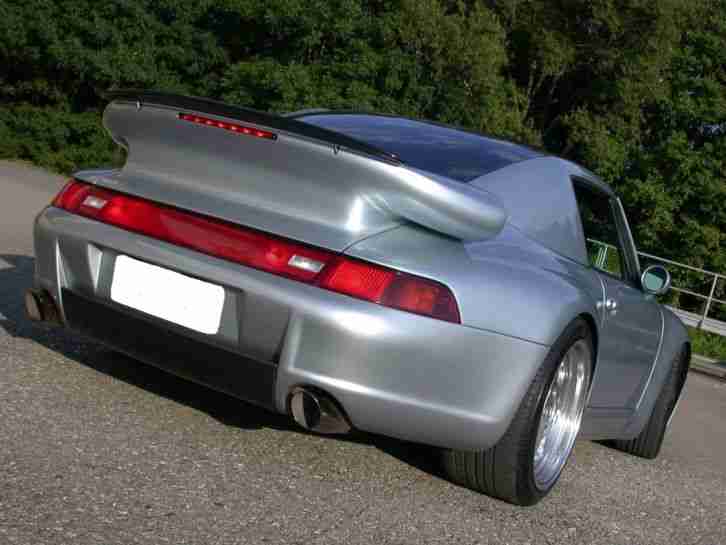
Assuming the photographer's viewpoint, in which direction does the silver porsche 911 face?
facing away from the viewer and to the right of the viewer
